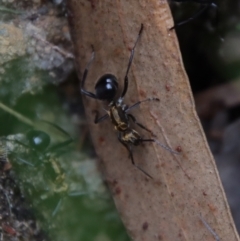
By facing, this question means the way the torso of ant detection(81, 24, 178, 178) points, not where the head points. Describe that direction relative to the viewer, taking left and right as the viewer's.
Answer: facing the viewer and to the right of the viewer
